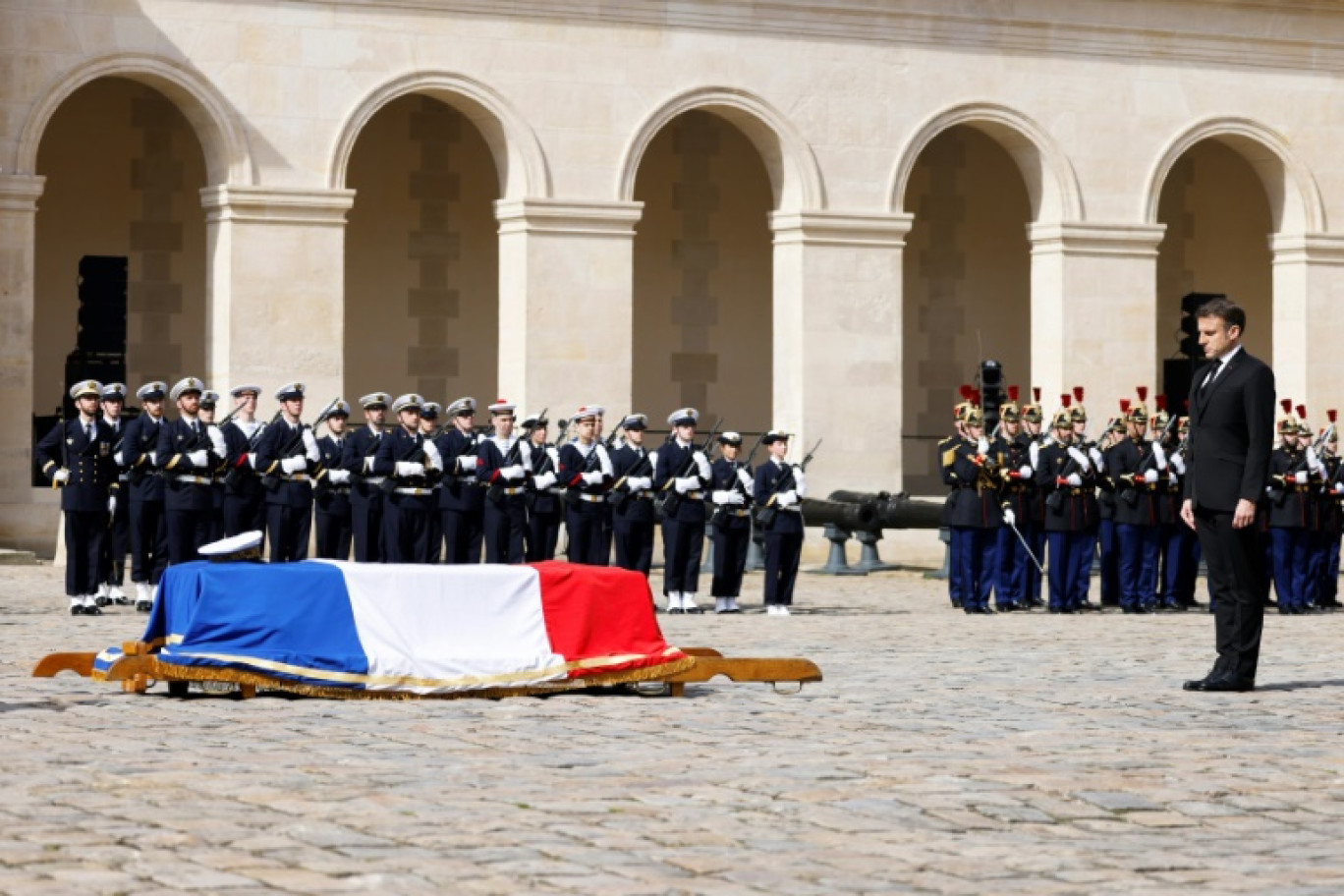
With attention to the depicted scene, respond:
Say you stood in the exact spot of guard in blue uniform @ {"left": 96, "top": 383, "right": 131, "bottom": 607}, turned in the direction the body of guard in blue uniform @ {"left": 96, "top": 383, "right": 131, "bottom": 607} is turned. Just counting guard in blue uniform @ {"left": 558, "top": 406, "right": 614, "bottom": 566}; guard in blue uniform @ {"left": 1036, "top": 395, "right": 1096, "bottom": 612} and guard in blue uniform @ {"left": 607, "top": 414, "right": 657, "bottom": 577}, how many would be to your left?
3

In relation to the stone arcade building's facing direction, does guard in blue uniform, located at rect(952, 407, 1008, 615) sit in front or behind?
in front

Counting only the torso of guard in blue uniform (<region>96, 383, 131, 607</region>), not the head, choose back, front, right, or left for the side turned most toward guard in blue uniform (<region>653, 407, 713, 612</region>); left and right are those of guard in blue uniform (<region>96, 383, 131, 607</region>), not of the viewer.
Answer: left

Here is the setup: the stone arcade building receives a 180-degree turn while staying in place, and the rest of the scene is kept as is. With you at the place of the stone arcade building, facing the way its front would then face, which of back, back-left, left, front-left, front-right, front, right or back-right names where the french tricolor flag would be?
back

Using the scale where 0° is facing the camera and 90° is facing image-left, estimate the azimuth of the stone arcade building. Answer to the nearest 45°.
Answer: approximately 0°

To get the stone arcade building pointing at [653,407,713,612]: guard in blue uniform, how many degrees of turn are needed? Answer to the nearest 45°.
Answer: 0° — it already faces them

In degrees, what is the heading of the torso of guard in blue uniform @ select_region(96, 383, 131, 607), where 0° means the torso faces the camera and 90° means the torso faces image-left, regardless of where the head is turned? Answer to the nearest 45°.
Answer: approximately 0°

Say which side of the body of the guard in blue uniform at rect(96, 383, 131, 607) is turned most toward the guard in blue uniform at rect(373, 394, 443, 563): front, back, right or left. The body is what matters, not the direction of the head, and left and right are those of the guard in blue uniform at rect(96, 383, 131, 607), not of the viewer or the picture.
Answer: left

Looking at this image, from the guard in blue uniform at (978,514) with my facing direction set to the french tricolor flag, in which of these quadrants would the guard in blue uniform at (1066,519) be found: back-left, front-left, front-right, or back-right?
back-left

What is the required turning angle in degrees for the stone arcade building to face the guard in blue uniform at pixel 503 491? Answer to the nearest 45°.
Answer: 0° — it already faces them
